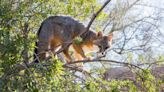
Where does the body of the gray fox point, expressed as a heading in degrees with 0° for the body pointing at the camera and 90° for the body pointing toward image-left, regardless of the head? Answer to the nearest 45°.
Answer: approximately 270°
